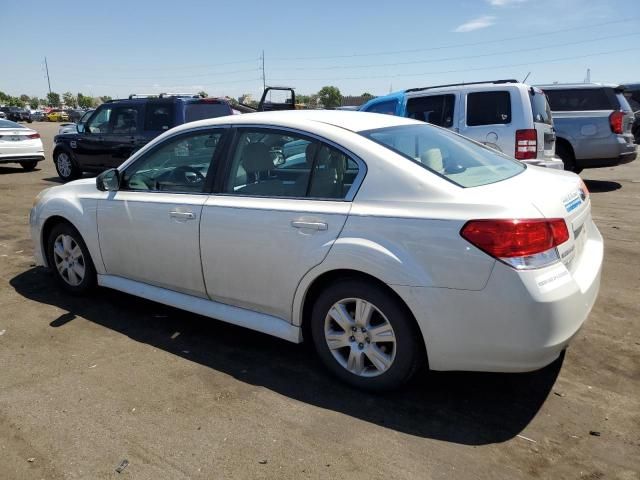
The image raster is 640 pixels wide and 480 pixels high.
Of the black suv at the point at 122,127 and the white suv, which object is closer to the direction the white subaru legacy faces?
the black suv

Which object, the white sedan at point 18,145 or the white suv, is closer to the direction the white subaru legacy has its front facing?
the white sedan

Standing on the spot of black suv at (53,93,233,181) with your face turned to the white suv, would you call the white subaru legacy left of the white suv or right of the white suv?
right

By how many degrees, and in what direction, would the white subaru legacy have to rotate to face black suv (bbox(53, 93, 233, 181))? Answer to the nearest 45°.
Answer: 0° — it already faces it

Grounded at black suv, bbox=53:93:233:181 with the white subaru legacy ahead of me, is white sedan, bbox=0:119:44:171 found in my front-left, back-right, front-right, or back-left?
back-right

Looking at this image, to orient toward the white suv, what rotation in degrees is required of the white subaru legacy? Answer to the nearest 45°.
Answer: approximately 90° to its right

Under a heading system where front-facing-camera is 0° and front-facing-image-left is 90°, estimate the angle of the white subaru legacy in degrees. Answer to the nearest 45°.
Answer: approximately 135°

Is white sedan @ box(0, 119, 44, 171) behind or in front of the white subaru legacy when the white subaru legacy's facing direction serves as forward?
in front
